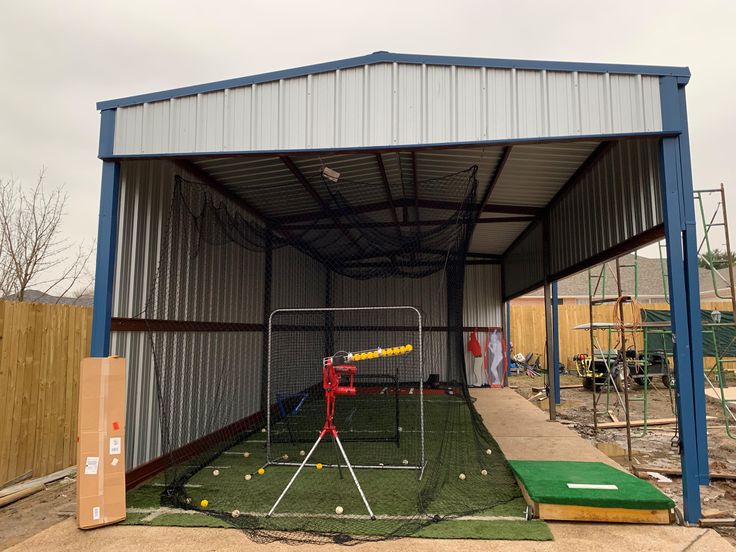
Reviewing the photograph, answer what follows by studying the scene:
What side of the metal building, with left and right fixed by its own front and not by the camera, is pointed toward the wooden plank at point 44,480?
right

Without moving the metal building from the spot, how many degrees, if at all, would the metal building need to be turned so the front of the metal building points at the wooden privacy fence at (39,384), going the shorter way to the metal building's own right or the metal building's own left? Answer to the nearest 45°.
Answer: approximately 90° to the metal building's own right

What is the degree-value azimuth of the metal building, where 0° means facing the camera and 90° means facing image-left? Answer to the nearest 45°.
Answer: approximately 0°

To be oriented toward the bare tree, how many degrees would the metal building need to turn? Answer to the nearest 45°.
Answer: approximately 135° to its right

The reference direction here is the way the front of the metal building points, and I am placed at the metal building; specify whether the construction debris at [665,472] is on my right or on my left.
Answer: on my left

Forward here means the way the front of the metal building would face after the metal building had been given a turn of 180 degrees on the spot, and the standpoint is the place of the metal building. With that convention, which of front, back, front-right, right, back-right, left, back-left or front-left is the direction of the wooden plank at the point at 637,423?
front-right
